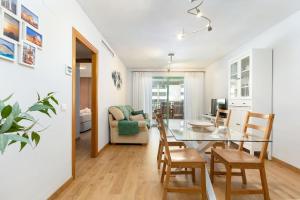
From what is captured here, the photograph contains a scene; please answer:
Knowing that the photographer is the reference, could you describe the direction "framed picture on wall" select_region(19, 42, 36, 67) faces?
facing the viewer and to the right of the viewer

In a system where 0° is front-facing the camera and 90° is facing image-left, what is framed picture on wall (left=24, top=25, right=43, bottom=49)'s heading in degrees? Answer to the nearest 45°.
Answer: approximately 315°

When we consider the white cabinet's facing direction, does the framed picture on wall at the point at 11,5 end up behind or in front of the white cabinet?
in front

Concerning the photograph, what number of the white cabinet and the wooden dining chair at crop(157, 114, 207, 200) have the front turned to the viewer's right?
1

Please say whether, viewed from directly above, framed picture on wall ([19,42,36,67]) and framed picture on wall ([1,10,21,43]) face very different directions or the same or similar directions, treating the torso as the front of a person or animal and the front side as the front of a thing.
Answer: same or similar directions

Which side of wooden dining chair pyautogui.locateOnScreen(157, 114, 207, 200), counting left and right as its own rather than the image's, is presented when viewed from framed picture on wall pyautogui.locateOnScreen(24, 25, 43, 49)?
back

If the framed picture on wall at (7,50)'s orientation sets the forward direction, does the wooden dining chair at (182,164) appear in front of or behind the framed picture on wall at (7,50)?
in front

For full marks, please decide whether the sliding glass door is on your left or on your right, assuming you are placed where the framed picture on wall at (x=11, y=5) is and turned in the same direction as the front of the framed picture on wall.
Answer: on your left

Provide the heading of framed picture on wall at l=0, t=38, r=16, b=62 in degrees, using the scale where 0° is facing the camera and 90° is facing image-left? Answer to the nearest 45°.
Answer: approximately 315°

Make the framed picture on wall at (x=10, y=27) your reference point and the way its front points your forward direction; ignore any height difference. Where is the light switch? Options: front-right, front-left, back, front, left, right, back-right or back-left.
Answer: left

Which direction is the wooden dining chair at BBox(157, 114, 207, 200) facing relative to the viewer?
to the viewer's right

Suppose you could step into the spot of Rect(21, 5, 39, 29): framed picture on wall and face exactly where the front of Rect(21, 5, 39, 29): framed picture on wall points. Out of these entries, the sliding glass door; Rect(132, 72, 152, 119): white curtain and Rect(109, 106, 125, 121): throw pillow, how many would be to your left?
3

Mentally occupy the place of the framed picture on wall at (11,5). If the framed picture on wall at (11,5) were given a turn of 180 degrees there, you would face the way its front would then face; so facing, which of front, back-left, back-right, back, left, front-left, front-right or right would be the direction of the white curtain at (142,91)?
right

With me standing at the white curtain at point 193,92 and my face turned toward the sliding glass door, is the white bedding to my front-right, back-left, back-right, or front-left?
front-left
